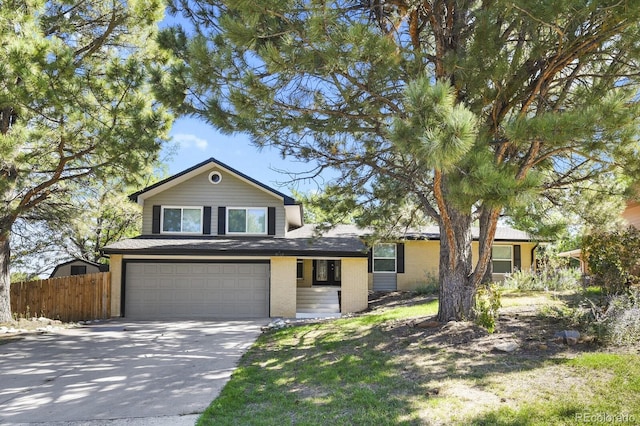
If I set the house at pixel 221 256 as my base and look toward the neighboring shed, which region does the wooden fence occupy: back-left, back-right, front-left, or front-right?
front-left

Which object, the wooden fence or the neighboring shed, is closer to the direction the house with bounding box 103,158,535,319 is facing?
the wooden fence

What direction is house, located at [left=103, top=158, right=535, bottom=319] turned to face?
toward the camera

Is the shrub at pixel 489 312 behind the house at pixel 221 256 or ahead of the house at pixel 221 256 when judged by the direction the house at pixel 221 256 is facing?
ahead

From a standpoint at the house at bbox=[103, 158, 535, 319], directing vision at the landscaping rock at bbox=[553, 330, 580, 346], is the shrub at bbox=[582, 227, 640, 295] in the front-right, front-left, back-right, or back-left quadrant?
front-left

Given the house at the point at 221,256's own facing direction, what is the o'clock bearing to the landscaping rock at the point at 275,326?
The landscaping rock is roughly at 11 o'clock from the house.

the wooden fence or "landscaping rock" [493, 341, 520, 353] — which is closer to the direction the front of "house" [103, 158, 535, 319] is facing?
the landscaping rock

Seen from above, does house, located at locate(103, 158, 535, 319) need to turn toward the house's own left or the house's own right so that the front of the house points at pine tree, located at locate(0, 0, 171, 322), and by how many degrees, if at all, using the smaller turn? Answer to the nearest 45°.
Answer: approximately 45° to the house's own right

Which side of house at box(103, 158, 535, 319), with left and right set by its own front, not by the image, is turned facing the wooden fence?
right

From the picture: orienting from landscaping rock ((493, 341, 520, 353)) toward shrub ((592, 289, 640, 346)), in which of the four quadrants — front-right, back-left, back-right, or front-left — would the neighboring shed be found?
back-left
